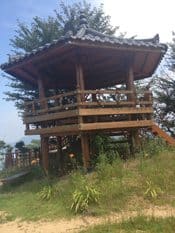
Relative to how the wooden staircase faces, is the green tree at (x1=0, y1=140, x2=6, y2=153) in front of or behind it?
behind

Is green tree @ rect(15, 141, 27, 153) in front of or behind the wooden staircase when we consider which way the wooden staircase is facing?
behind

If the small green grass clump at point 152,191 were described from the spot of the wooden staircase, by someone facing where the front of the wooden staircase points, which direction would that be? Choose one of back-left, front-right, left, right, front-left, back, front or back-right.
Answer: right

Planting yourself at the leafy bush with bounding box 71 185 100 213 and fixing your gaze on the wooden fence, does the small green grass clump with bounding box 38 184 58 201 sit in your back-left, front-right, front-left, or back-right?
front-left

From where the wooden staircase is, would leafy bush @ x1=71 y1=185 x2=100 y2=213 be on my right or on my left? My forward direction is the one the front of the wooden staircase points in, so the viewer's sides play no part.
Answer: on my right

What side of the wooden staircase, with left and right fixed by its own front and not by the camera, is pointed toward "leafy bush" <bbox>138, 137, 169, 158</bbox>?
right

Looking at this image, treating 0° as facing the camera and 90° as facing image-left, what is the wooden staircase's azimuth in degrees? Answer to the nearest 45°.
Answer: approximately 270°

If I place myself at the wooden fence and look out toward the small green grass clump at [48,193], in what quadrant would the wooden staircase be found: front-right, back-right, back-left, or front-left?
front-left

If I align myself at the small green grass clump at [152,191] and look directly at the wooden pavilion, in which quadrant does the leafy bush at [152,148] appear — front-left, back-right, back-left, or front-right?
front-right
